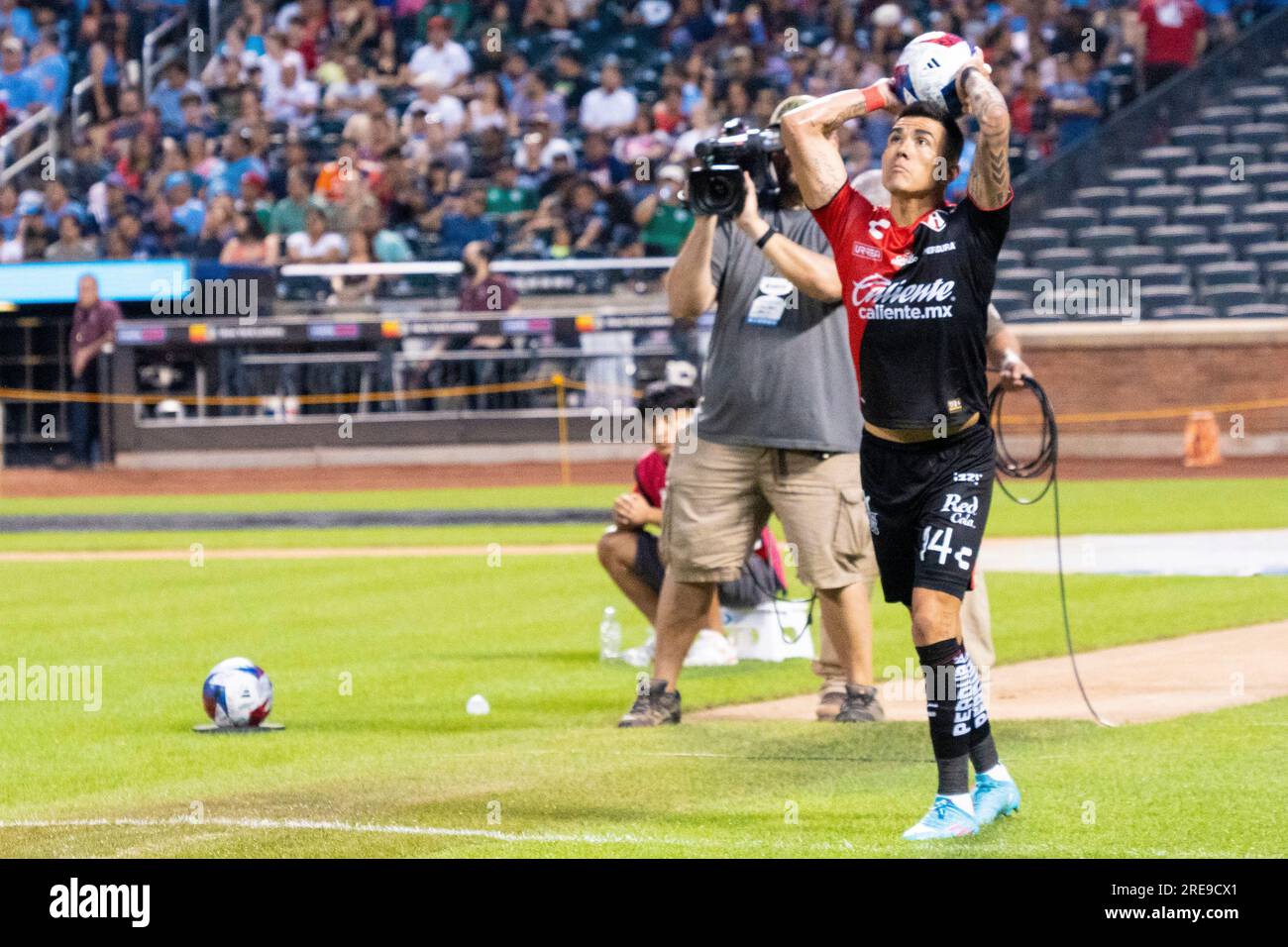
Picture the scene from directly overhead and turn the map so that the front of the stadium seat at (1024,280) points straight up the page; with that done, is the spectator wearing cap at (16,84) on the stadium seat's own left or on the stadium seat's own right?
on the stadium seat's own right

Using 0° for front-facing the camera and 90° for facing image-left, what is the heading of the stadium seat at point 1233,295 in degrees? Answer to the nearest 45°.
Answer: approximately 0°
